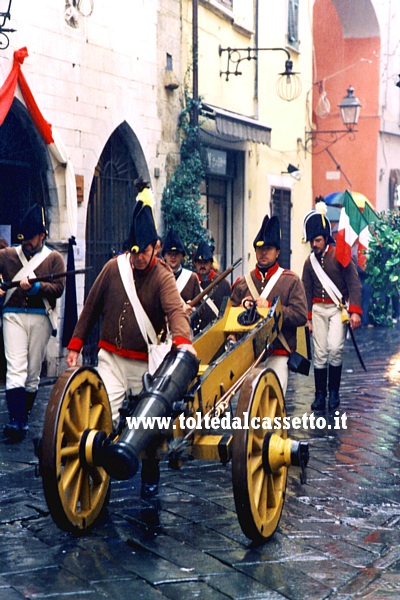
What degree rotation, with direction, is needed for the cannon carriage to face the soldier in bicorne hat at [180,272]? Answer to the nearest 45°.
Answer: approximately 135° to its right

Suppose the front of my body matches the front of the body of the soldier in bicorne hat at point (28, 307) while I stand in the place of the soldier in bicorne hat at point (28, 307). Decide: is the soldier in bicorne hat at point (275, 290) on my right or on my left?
on my left

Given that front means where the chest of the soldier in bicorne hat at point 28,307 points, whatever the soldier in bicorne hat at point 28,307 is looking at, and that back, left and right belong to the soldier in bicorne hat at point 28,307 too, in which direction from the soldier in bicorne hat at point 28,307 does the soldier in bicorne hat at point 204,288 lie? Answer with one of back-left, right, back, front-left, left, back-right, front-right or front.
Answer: back-left

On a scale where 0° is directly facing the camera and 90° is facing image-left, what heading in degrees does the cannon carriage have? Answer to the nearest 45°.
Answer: approximately 45°

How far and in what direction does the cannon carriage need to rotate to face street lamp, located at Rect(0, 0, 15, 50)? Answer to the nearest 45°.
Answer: approximately 135° to its right

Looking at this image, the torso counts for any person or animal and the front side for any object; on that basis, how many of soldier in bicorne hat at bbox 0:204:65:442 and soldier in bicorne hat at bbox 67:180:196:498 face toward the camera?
2

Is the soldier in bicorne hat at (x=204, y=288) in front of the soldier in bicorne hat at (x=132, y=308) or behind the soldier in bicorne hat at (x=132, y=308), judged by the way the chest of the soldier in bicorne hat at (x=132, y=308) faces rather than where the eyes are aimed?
behind

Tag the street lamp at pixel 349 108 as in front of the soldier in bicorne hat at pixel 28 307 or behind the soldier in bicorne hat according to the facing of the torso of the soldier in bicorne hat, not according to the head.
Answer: behind
